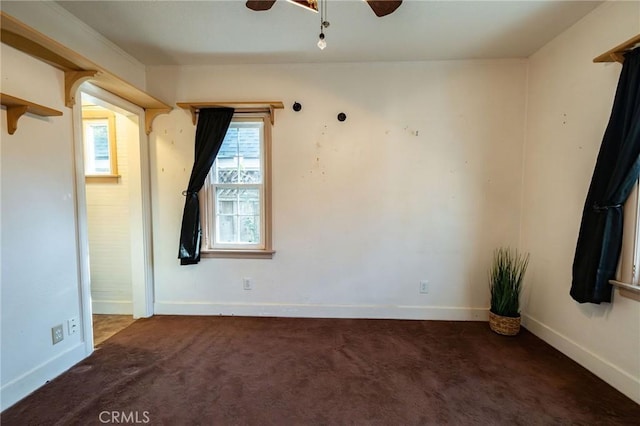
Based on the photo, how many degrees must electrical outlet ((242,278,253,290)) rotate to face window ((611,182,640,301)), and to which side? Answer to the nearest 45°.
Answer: approximately 45° to its left

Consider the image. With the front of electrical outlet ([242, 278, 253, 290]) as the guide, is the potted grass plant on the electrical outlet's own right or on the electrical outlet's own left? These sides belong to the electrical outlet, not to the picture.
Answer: on the electrical outlet's own left

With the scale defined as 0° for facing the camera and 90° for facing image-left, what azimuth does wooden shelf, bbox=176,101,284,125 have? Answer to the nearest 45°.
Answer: approximately 0°

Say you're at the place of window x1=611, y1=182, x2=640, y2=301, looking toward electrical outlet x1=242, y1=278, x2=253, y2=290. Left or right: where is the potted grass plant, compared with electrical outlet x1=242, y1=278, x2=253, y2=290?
right

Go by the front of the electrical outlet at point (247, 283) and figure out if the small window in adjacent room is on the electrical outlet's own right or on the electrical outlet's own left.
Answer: on the electrical outlet's own right

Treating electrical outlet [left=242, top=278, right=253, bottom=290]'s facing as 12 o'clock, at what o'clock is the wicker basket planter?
The wicker basket planter is roughly at 10 o'clock from the electrical outlet.

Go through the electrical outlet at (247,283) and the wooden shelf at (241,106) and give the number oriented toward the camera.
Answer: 2

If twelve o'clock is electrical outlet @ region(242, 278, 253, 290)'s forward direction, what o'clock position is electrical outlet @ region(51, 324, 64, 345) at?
electrical outlet @ region(51, 324, 64, 345) is roughly at 2 o'clock from electrical outlet @ region(242, 278, 253, 290).

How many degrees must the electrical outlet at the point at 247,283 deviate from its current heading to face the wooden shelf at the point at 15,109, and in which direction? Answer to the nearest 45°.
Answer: approximately 45° to its right

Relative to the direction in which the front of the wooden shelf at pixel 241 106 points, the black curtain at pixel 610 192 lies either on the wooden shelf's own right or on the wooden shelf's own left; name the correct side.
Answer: on the wooden shelf's own left
